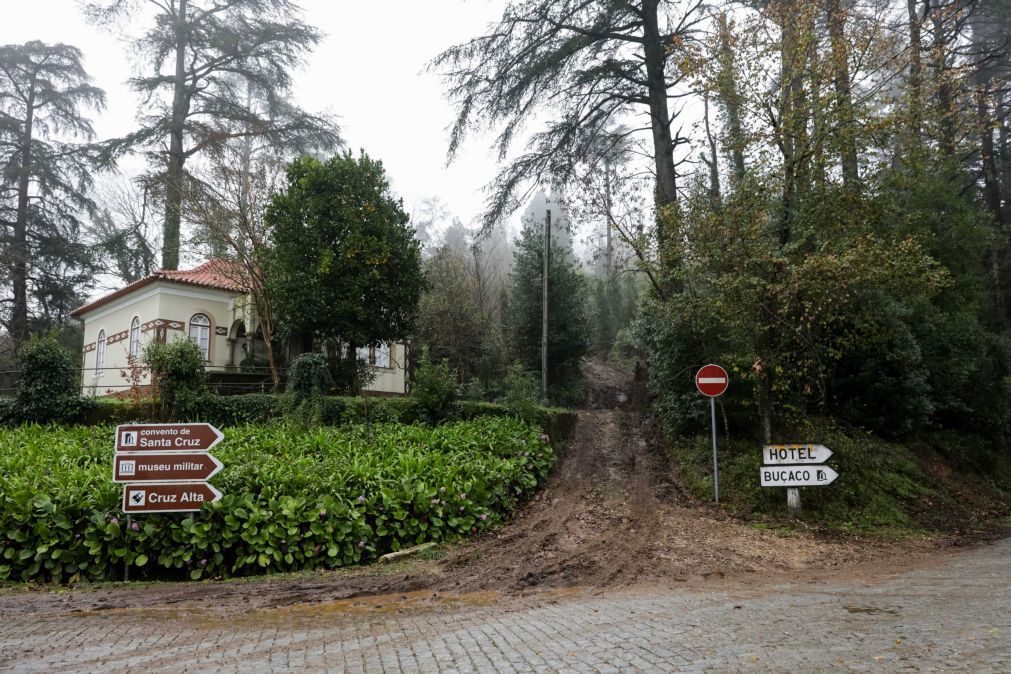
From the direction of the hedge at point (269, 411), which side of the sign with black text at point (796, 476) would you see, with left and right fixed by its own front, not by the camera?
right

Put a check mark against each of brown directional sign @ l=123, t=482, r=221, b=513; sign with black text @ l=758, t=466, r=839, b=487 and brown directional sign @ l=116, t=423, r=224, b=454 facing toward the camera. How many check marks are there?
3

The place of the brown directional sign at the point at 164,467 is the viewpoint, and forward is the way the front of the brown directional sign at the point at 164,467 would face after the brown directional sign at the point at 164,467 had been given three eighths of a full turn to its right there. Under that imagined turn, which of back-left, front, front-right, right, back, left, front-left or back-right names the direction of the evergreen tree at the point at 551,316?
right

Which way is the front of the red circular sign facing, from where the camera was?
facing the viewer

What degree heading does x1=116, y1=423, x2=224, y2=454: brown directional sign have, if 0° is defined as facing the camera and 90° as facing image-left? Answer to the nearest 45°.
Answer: approximately 0°

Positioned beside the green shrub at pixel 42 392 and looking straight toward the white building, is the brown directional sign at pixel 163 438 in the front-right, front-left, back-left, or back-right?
back-right

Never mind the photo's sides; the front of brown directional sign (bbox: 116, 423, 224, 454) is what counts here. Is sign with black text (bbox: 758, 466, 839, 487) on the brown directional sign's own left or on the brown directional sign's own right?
on the brown directional sign's own left

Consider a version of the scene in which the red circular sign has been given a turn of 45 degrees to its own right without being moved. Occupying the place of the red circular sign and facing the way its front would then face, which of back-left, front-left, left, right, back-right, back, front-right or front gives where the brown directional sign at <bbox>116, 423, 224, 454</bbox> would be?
front

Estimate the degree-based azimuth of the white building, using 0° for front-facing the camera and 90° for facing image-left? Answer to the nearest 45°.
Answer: approximately 315°

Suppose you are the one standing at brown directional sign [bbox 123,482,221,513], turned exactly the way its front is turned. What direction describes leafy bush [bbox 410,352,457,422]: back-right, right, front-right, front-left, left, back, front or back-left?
back-left

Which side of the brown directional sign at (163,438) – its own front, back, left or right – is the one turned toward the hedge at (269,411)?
back

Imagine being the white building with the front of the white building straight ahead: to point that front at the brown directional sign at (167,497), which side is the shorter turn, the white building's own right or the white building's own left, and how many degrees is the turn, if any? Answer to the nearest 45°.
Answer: approximately 45° to the white building's own right
